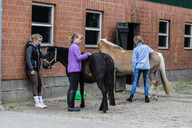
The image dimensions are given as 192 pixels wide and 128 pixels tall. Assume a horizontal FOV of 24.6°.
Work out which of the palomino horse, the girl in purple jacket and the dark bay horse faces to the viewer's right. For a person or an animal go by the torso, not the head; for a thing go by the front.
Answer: the girl in purple jacket

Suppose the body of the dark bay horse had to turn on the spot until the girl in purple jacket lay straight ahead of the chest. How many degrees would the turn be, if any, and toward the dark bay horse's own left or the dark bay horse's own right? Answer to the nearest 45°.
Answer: approximately 45° to the dark bay horse's own left

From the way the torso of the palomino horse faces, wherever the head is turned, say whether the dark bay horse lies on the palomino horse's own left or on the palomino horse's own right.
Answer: on the palomino horse's own left

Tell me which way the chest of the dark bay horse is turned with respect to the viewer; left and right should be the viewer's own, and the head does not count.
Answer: facing away from the viewer and to the left of the viewer

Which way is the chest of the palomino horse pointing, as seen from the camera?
to the viewer's left

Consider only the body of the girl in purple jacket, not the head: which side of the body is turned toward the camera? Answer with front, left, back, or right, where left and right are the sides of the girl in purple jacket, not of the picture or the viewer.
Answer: right

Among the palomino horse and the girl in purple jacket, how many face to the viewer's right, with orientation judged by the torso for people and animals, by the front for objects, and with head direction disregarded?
1

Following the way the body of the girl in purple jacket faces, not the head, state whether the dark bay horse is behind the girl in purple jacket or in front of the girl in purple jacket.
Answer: in front

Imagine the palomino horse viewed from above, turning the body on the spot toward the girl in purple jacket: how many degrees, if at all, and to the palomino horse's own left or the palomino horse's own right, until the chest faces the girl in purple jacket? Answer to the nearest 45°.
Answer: approximately 90° to the palomino horse's own left
